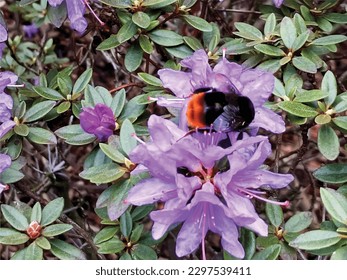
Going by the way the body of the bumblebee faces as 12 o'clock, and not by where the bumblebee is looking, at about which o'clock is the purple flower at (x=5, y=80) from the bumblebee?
The purple flower is roughly at 7 o'clock from the bumblebee.

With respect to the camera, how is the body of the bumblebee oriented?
to the viewer's right

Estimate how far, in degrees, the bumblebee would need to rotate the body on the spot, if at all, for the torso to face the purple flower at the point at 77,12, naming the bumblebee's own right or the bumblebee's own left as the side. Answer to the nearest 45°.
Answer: approximately 135° to the bumblebee's own left

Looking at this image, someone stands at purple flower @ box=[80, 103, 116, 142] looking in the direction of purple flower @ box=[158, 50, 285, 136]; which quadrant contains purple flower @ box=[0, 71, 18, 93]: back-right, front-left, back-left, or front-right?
back-left

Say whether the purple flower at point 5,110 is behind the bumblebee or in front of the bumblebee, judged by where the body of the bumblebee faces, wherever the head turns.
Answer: behind
